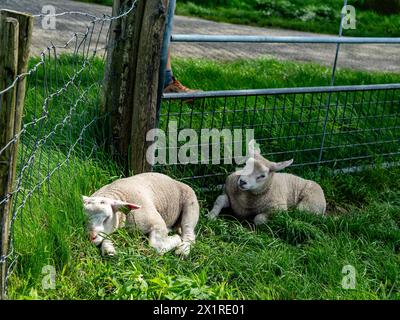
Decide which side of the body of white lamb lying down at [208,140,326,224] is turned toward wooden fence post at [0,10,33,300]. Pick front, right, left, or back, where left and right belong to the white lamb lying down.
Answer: front

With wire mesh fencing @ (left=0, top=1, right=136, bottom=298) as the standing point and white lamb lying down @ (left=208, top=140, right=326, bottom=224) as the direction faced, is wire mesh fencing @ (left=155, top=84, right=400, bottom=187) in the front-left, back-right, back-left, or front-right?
front-left

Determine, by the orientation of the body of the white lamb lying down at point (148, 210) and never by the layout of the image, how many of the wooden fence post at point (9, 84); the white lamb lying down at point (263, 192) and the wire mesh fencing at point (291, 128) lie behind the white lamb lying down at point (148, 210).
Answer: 2

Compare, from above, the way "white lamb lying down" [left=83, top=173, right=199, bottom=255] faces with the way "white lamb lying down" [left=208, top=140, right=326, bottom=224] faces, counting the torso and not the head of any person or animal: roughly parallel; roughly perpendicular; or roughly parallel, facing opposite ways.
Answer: roughly parallel

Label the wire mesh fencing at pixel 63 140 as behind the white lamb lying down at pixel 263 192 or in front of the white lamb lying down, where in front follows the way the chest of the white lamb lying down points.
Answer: in front

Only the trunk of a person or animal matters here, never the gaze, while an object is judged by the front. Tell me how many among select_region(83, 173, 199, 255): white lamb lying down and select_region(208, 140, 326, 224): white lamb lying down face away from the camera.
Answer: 0

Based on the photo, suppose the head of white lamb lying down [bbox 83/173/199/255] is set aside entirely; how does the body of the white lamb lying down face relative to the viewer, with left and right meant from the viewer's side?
facing the viewer and to the left of the viewer

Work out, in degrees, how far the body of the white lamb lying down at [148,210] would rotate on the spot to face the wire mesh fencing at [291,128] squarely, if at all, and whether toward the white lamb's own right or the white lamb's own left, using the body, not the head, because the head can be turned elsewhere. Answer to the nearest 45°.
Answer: approximately 180°

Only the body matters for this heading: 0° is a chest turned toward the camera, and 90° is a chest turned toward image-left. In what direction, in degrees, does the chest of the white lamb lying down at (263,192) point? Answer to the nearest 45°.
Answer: approximately 45°

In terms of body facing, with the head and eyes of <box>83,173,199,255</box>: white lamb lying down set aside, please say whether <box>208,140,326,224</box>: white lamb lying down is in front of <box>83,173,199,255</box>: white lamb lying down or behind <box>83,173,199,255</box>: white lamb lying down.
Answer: behind

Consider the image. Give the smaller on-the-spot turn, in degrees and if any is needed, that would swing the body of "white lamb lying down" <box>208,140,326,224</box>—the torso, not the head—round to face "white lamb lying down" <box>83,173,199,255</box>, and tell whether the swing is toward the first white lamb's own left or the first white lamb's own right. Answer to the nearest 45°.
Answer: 0° — it already faces it
